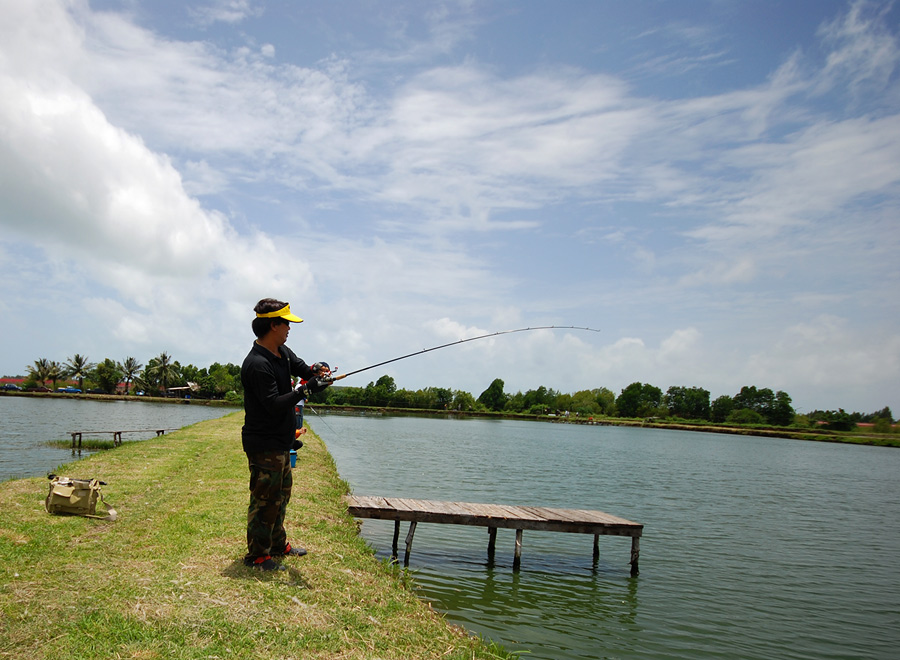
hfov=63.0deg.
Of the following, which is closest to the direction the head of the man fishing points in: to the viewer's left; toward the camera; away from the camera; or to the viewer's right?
to the viewer's right

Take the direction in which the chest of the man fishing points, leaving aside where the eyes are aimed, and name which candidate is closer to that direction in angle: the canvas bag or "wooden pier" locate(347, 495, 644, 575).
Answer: the wooden pier

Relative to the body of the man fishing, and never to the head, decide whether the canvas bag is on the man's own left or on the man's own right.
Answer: on the man's own left

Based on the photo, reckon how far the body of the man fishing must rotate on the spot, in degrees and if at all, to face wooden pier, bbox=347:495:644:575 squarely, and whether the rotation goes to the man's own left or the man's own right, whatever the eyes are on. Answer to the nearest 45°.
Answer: approximately 45° to the man's own left

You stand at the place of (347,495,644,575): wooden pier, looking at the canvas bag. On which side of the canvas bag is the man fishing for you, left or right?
left

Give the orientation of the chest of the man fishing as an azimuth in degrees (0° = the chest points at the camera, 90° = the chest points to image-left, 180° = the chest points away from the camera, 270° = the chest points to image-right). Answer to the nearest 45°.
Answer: approximately 270°
